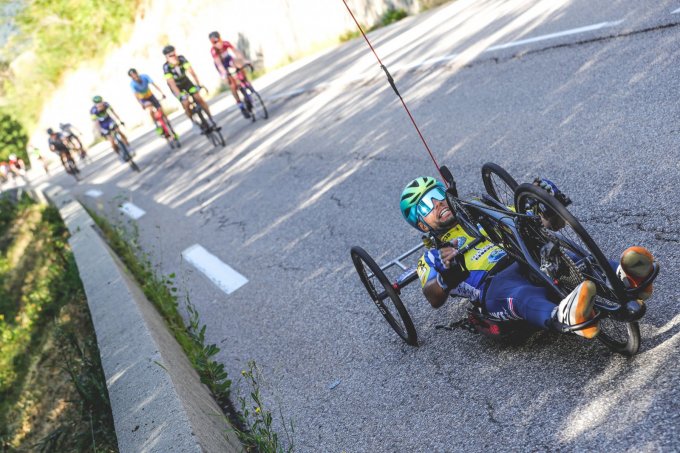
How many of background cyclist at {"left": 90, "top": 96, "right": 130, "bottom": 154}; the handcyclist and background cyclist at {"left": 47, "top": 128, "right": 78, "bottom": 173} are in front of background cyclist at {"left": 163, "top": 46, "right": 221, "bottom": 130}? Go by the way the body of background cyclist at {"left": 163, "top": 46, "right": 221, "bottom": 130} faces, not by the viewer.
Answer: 1

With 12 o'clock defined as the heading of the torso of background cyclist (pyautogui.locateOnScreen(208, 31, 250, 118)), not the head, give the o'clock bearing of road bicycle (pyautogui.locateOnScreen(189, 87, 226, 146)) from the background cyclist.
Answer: The road bicycle is roughly at 2 o'clock from the background cyclist.

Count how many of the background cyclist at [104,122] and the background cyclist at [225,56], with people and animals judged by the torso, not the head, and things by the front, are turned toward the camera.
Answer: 2

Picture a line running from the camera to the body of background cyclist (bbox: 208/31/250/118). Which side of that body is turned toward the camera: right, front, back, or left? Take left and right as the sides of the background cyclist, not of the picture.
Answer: front

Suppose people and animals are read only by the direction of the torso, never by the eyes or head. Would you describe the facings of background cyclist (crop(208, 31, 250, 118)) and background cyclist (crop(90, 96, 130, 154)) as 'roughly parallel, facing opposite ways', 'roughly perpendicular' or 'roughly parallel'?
roughly parallel

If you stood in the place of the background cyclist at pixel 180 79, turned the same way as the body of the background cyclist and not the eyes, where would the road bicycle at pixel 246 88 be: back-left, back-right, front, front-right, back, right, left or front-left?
left

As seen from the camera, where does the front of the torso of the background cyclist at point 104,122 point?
toward the camera

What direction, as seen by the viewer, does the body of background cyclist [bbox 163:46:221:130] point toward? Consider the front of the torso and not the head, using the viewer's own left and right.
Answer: facing the viewer

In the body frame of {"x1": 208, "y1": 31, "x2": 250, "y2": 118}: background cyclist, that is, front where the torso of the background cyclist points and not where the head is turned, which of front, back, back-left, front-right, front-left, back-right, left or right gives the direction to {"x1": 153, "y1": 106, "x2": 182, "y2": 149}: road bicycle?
back-right

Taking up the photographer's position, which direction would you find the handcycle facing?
facing the viewer and to the right of the viewer

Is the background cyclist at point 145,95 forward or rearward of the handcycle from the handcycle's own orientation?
rearward

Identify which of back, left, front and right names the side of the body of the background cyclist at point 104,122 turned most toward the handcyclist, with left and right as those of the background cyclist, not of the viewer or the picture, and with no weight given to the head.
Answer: front

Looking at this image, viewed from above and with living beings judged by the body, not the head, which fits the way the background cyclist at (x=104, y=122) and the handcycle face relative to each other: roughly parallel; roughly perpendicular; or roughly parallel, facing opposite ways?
roughly parallel

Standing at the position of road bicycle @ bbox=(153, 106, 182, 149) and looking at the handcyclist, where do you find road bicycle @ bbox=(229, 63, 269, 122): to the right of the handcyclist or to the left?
left
